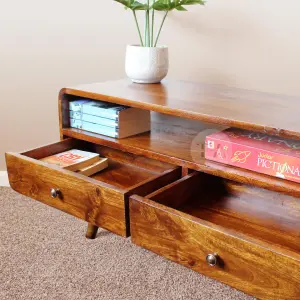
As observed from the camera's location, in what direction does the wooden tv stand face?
facing the viewer and to the left of the viewer
